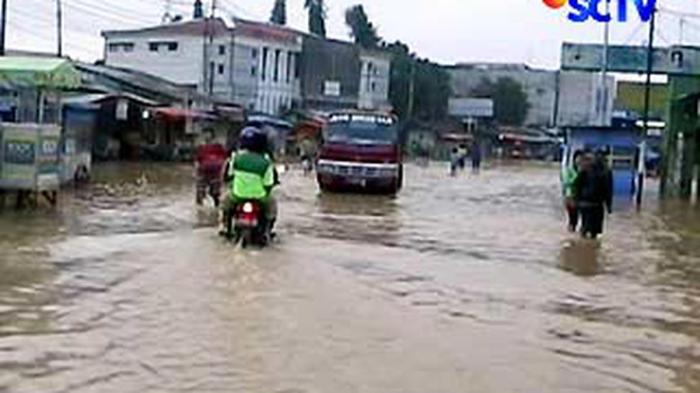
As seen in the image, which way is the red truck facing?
toward the camera

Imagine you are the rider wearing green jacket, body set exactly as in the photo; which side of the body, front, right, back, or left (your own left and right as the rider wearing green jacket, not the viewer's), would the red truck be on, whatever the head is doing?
front

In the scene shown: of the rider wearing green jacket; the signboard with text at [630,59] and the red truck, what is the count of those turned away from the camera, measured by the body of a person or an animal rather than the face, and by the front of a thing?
1

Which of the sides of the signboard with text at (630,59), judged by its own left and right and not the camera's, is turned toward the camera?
front

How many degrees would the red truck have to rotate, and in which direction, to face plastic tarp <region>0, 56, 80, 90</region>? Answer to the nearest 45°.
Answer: approximately 45° to its right

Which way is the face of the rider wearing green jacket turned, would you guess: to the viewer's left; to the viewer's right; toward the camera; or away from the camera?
away from the camera

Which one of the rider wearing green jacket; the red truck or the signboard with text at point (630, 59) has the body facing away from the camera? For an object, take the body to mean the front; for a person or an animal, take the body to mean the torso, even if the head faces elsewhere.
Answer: the rider wearing green jacket

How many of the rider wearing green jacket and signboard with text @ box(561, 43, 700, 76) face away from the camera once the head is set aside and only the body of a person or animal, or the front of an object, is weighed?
1

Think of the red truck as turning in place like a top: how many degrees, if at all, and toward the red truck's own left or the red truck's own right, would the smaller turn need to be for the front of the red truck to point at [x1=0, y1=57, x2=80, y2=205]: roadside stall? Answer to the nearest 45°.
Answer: approximately 45° to the red truck's own right

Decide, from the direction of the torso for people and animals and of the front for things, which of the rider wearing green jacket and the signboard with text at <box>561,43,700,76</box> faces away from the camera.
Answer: the rider wearing green jacket

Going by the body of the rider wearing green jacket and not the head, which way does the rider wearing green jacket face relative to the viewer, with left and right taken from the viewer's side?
facing away from the viewer

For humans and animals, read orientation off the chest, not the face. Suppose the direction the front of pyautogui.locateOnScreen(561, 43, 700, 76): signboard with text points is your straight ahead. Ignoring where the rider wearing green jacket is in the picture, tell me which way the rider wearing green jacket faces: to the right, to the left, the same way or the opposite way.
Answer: the opposite way

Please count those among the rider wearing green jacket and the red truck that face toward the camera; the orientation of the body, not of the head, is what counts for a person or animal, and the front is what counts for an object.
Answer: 1

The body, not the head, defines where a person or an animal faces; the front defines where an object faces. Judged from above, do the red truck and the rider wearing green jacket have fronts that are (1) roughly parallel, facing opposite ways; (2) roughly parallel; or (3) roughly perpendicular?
roughly parallel, facing opposite ways

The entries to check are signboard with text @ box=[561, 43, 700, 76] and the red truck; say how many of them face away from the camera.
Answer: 0

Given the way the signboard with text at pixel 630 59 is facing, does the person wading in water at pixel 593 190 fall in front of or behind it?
in front

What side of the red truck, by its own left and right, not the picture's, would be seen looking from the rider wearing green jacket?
front
